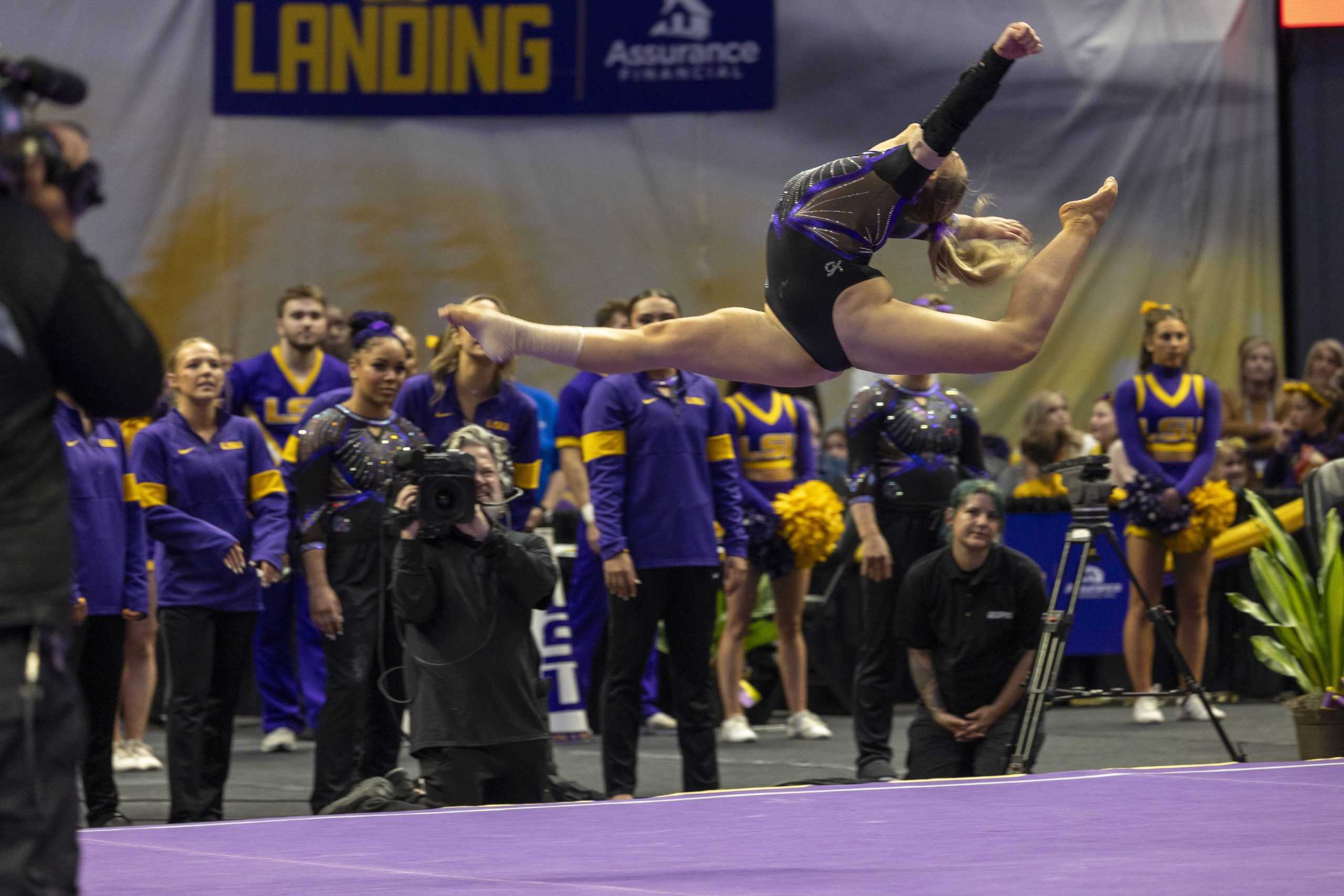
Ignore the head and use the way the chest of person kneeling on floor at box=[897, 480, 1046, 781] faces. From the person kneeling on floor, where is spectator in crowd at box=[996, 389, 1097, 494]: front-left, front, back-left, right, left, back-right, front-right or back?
back

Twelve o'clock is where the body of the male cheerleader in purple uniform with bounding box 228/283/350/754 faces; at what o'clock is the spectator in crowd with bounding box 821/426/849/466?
the spectator in crowd with bounding box 821/426/849/466 is roughly at 8 o'clock from the male cheerleader in purple uniform with bounding box 228/283/350/754.

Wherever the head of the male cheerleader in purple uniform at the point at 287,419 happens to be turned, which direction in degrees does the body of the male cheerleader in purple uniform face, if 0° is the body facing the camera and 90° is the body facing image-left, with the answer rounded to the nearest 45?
approximately 0°

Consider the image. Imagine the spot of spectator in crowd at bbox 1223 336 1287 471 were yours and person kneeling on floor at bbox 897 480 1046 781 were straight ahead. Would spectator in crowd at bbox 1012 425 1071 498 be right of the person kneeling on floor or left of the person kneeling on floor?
right

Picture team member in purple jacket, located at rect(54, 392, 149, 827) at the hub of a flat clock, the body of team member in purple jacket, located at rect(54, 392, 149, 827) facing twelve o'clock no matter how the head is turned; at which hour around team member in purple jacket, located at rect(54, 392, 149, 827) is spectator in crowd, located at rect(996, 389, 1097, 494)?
spectator in crowd, located at rect(996, 389, 1097, 494) is roughly at 8 o'clock from team member in purple jacket, located at rect(54, 392, 149, 827).

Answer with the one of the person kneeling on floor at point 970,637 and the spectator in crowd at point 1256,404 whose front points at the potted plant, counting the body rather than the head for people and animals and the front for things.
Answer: the spectator in crowd

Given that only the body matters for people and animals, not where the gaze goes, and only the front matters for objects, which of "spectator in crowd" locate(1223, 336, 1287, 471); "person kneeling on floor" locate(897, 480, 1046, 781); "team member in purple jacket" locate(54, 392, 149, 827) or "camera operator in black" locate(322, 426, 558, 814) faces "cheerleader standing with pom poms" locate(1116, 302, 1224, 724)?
"spectator in crowd" locate(1223, 336, 1287, 471)

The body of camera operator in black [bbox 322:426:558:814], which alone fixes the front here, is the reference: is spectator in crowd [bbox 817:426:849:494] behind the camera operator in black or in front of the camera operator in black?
behind
